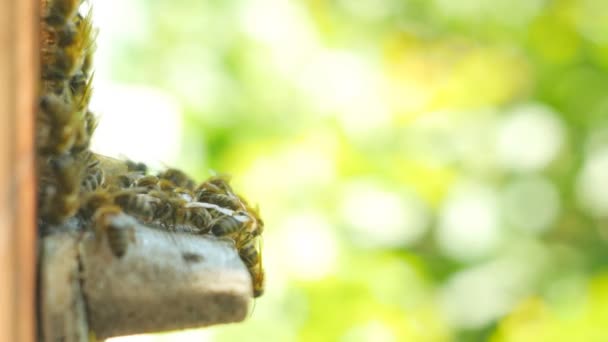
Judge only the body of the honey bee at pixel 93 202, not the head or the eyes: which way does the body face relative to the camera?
to the viewer's left
